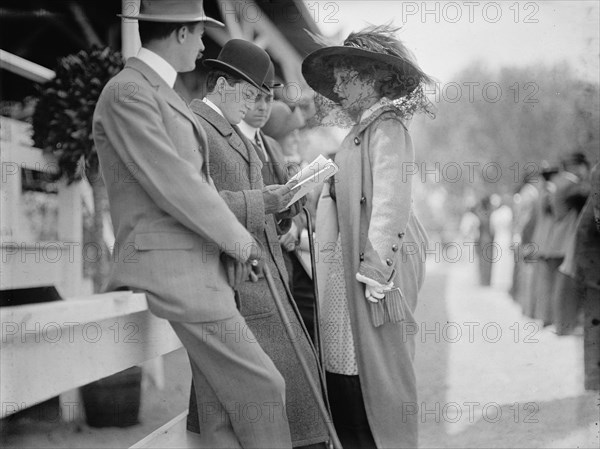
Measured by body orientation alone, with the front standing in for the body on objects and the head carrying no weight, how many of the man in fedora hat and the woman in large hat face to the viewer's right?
1

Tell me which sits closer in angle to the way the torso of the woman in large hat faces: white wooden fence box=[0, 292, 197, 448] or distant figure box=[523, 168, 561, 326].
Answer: the white wooden fence

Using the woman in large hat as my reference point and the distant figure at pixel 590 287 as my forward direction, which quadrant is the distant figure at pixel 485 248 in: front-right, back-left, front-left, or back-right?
front-left

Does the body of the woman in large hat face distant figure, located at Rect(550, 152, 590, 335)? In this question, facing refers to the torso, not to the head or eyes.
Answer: no

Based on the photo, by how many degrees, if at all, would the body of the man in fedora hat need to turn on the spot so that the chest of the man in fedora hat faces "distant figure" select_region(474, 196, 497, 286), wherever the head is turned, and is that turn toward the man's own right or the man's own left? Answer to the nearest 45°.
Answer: approximately 45° to the man's own left

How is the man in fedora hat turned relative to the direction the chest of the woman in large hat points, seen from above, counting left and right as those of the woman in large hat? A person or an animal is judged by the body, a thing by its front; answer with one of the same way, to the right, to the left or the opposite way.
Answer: the opposite way

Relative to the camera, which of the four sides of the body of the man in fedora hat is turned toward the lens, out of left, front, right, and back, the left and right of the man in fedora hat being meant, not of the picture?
right

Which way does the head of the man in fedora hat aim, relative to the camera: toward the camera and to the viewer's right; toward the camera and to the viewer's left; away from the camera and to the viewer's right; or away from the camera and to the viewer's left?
away from the camera and to the viewer's right

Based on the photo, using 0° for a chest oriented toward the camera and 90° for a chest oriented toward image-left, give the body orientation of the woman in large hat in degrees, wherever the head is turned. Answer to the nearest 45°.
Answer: approximately 90°

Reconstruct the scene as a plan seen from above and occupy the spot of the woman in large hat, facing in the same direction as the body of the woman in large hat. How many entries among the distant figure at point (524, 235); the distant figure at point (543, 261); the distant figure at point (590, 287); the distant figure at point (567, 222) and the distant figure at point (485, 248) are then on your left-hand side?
0

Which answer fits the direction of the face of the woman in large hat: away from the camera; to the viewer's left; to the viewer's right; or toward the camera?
to the viewer's left
